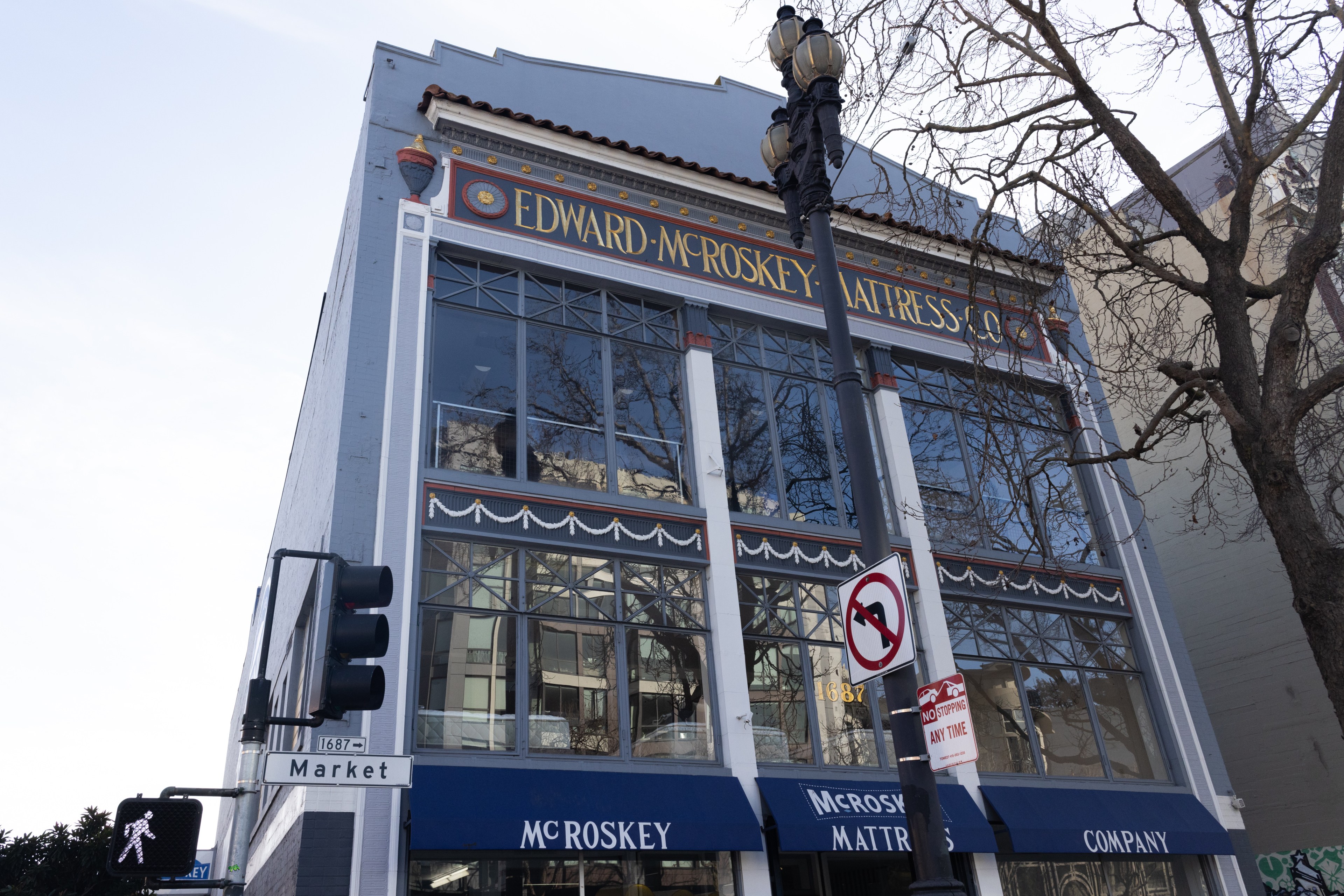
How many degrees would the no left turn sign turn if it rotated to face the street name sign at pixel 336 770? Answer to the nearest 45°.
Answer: approximately 45° to its right

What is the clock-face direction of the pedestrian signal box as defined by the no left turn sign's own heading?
The pedestrian signal box is roughly at 1 o'clock from the no left turn sign.

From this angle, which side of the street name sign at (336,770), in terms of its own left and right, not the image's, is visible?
front

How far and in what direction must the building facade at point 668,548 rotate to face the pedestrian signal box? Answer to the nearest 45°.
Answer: approximately 45° to its right

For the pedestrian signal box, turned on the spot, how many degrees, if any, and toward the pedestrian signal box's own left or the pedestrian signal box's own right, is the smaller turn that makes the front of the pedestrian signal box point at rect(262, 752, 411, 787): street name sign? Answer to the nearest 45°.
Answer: approximately 135° to the pedestrian signal box's own left

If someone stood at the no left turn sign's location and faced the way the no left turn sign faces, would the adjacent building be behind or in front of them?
behind

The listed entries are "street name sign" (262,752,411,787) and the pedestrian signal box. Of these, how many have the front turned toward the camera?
2

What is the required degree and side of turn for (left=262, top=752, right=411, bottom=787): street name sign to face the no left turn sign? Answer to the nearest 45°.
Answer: approximately 45° to its left

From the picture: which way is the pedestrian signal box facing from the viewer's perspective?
toward the camera

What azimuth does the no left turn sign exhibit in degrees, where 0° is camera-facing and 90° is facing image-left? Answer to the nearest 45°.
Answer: approximately 45°

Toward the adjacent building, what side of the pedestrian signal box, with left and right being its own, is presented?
left

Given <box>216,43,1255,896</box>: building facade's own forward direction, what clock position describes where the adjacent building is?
The adjacent building is roughly at 9 o'clock from the building facade.
